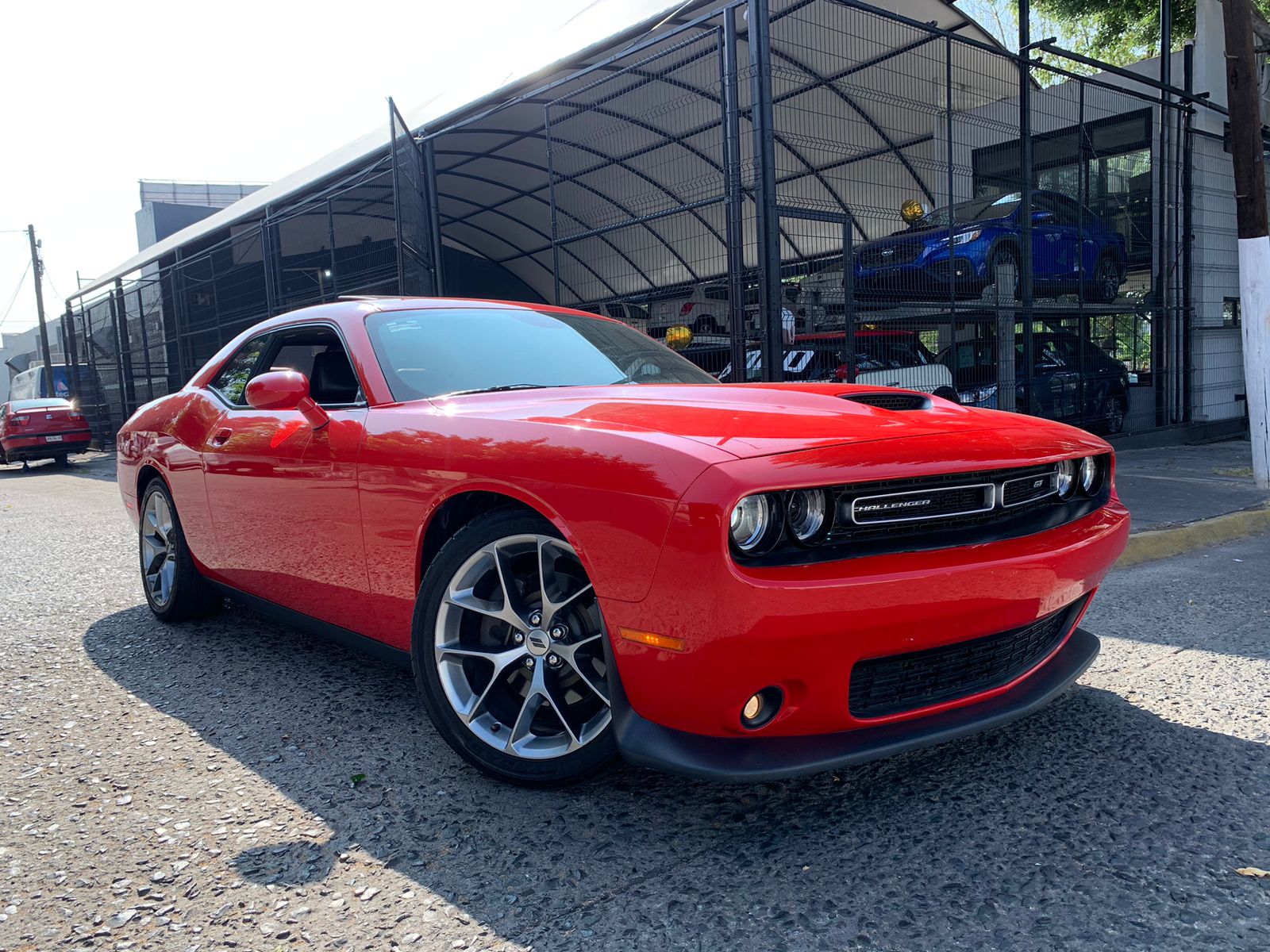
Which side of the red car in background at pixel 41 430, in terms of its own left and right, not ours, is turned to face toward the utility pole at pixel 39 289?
front

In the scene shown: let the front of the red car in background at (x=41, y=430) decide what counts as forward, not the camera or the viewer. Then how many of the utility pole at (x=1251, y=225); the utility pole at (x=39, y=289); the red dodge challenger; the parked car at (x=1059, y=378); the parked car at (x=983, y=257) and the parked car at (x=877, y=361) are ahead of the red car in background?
1

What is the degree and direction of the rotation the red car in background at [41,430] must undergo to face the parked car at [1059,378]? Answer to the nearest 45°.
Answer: approximately 135° to its right

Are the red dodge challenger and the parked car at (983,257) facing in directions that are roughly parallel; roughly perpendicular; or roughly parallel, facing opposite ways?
roughly perpendicular

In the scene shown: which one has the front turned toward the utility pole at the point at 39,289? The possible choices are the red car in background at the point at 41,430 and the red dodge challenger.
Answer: the red car in background

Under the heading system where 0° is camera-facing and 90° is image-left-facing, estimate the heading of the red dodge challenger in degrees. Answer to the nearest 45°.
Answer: approximately 315°

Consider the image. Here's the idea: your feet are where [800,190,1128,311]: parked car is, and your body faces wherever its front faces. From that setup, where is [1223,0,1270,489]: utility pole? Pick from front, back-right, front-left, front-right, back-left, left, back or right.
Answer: left

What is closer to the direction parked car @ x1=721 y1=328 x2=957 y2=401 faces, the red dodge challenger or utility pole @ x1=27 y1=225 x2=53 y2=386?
the red dodge challenger

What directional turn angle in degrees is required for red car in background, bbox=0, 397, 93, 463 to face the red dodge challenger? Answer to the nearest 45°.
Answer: approximately 180°

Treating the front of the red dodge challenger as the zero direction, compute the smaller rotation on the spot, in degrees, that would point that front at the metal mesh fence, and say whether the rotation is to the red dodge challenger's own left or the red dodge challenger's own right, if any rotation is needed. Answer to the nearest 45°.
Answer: approximately 135° to the red dodge challenger's own left

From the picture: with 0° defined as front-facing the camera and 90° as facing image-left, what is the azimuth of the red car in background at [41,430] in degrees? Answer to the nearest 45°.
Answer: approximately 180°

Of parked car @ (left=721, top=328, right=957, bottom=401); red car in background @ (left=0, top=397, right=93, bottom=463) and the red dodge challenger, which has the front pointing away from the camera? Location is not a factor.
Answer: the red car in background

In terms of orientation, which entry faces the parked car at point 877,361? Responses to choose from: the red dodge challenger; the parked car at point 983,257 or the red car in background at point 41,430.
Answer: the parked car at point 983,257

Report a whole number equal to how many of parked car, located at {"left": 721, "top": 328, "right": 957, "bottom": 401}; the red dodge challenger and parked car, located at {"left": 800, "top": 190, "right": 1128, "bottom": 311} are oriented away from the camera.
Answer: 0

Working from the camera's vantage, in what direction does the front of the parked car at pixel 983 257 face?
facing the viewer and to the left of the viewer
